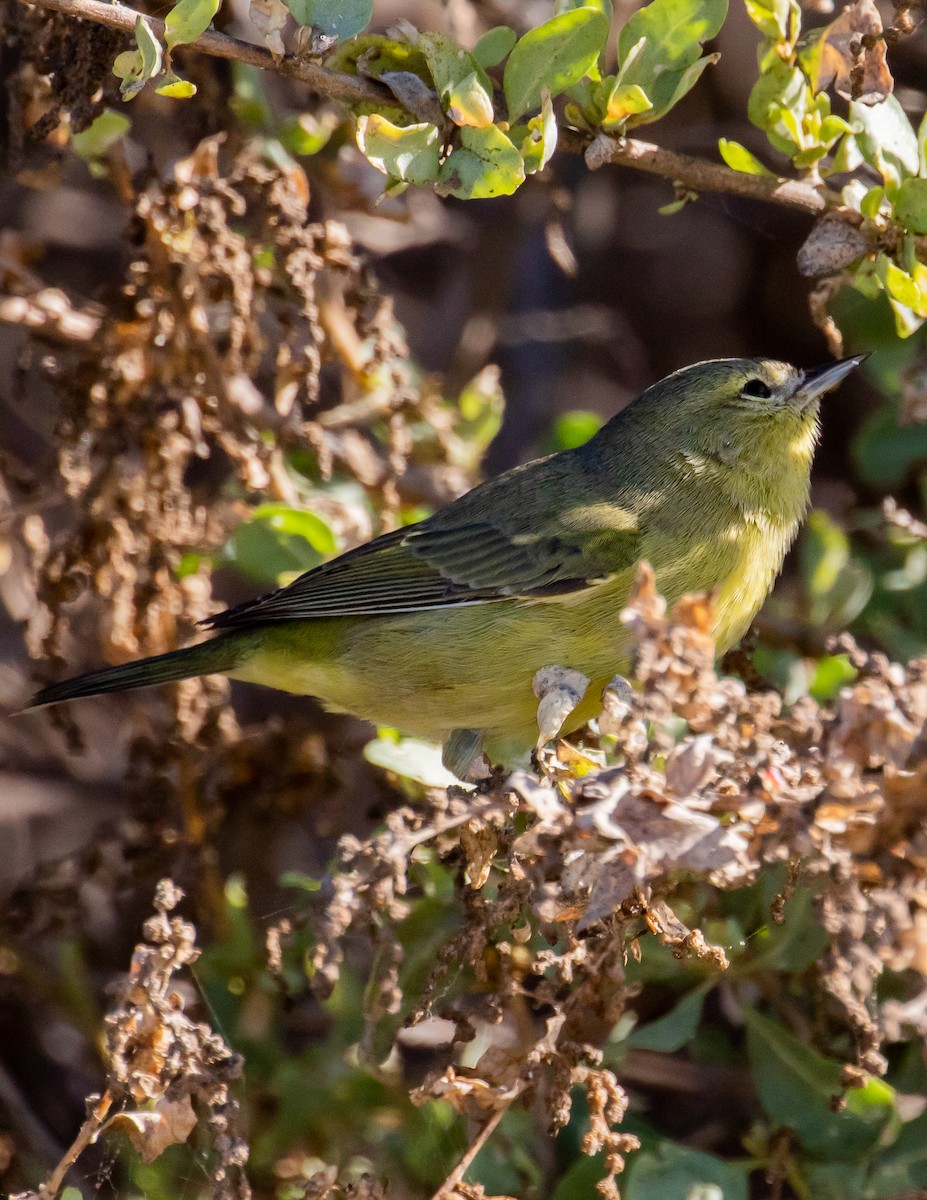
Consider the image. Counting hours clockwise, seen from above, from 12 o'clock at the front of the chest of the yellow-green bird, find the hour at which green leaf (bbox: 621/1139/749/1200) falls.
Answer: The green leaf is roughly at 3 o'clock from the yellow-green bird.

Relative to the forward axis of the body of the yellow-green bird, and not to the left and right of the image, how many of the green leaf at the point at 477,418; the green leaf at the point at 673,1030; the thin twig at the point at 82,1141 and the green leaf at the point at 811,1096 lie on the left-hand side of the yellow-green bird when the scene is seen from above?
1

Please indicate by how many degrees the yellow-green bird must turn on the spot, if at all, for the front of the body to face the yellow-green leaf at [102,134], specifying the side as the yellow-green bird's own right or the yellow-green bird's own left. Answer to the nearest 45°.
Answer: approximately 135° to the yellow-green bird's own left

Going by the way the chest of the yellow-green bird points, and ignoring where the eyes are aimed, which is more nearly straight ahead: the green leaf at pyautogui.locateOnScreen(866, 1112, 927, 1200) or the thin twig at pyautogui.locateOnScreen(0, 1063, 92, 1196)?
the green leaf

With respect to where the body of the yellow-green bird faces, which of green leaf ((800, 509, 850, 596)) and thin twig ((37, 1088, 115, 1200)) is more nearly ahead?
the green leaf

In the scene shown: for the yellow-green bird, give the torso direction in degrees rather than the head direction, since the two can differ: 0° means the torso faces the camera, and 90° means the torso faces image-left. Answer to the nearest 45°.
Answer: approximately 270°

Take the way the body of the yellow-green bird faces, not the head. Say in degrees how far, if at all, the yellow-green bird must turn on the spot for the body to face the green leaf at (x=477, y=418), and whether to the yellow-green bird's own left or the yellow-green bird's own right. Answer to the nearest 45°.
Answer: approximately 90° to the yellow-green bird's own left
